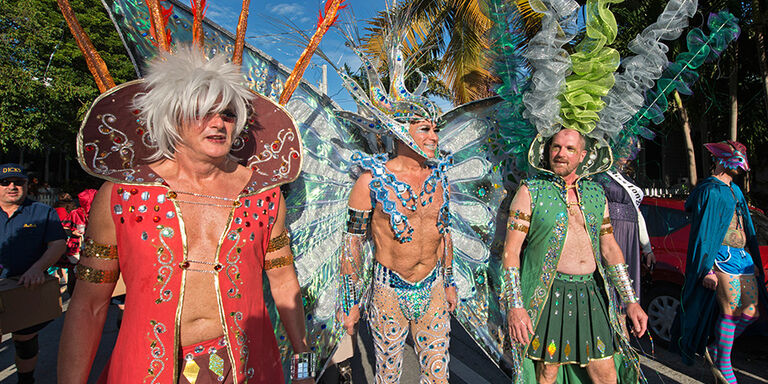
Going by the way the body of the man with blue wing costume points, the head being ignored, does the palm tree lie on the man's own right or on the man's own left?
on the man's own left

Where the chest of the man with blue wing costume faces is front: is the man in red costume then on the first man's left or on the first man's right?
on the first man's right

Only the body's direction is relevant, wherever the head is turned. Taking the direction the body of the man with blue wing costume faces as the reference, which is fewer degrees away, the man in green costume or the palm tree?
the man in green costume

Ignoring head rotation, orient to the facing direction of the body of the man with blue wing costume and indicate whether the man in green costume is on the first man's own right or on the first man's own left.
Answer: on the first man's own left

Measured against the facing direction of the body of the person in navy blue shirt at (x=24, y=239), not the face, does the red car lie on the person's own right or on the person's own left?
on the person's own left

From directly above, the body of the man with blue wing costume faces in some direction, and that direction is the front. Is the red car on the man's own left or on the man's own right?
on the man's own left

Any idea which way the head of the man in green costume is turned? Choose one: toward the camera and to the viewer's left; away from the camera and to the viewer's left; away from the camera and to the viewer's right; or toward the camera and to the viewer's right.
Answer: toward the camera and to the viewer's left

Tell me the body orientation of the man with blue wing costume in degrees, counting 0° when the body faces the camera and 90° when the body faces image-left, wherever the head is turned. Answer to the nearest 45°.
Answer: approximately 315°

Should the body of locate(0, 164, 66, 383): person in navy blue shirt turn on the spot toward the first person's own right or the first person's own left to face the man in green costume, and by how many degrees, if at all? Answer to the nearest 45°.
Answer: approximately 45° to the first person's own left

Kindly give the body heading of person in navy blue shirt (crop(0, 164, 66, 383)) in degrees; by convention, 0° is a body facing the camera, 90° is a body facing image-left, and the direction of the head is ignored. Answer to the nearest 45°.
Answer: approximately 0°

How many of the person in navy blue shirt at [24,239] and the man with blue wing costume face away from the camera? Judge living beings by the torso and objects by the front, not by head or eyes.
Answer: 0
